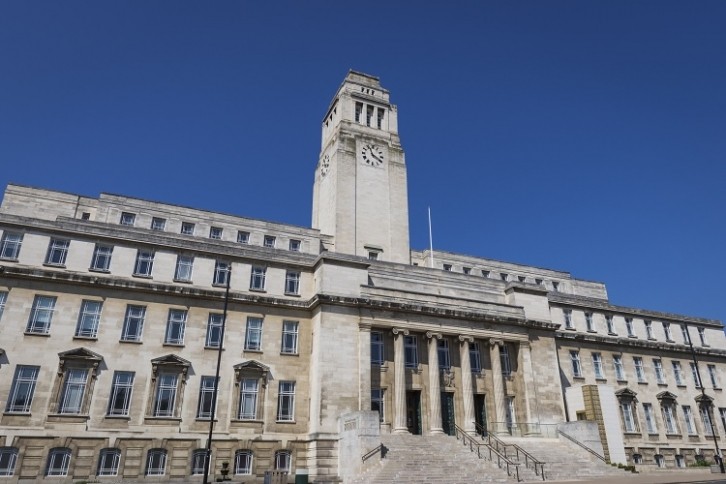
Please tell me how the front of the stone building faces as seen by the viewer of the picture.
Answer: facing the viewer and to the right of the viewer

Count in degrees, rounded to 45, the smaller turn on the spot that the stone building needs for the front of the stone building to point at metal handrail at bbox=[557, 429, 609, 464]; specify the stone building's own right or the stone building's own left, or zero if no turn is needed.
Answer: approximately 45° to the stone building's own left
